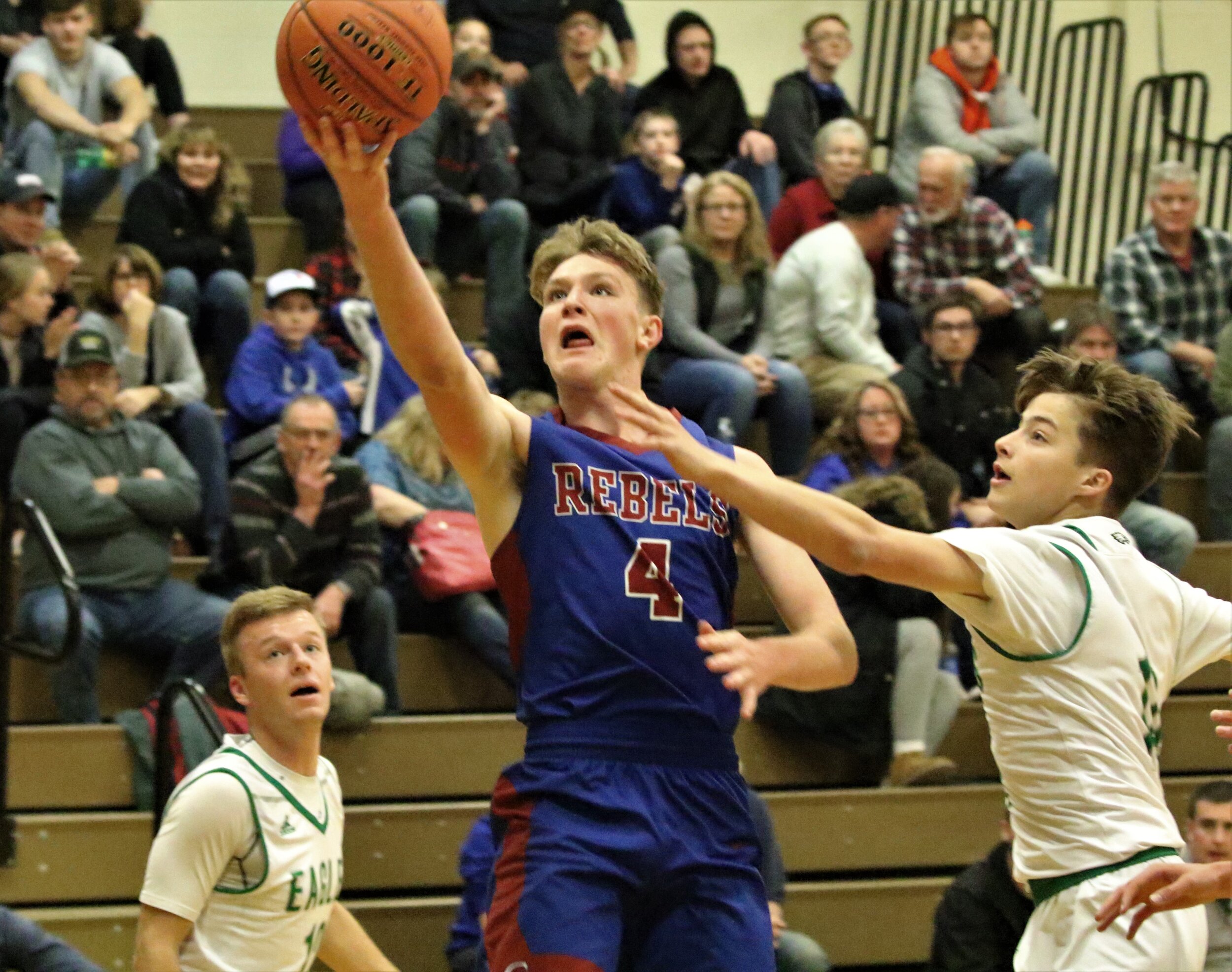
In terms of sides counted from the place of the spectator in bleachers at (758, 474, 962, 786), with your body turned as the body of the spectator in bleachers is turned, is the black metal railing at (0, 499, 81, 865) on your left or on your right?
on your right

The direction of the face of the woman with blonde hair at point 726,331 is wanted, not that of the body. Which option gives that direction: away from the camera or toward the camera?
toward the camera

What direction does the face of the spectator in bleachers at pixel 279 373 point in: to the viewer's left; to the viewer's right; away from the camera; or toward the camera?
toward the camera

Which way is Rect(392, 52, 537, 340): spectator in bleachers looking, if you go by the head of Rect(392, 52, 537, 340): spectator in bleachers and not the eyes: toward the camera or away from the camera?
toward the camera

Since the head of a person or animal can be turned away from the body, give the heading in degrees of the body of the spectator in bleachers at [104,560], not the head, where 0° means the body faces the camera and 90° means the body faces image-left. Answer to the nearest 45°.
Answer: approximately 0°

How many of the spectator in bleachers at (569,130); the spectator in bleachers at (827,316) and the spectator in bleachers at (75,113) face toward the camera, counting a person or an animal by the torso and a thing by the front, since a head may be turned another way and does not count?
2

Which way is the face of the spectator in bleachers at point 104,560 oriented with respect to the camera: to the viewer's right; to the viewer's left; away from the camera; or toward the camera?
toward the camera

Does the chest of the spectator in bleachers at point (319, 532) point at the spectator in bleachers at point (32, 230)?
no

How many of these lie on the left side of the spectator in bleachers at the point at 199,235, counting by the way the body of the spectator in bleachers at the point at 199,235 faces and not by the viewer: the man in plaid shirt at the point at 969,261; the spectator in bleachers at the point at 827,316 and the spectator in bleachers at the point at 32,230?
2

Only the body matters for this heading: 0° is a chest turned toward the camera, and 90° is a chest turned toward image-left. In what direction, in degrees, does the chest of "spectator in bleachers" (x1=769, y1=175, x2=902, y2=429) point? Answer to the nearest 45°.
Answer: approximately 270°

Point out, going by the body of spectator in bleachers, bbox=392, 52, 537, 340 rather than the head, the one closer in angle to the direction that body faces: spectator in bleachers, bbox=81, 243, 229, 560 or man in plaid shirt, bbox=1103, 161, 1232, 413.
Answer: the spectator in bleachers

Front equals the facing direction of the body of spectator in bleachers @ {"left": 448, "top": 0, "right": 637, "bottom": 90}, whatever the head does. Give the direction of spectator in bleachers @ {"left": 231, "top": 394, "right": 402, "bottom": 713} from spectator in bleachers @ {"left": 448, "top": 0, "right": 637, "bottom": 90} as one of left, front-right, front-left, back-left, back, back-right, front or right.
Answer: front

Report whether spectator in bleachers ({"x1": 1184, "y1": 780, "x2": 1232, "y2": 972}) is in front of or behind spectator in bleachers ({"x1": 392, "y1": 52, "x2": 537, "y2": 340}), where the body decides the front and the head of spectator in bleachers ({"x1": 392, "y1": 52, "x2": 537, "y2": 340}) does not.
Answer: in front

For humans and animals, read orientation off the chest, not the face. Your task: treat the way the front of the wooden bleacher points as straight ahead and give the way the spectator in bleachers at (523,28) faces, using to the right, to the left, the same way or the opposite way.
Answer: the same way

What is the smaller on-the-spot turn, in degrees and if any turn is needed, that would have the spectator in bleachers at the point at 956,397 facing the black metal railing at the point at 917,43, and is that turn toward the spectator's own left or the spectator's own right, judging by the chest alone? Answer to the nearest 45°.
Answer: approximately 180°

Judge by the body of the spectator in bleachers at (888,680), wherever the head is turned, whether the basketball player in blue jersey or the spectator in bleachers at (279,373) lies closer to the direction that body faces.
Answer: the basketball player in blue jersey

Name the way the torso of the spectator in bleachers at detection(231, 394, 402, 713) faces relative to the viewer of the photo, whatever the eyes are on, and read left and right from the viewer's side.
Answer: facing the viewer

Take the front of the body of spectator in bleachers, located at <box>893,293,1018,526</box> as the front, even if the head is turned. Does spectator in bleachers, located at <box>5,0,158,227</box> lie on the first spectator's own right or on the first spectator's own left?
on the first spectator's own right
